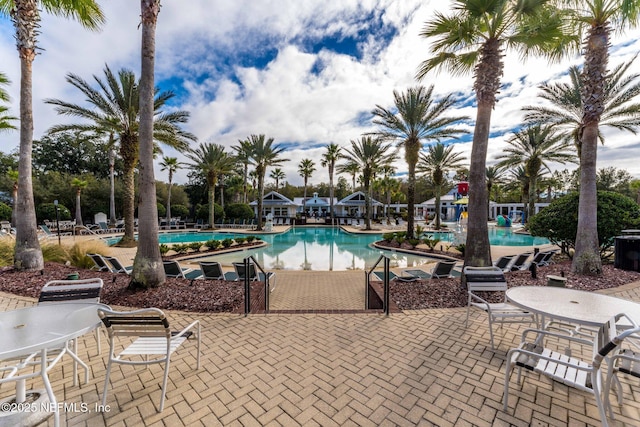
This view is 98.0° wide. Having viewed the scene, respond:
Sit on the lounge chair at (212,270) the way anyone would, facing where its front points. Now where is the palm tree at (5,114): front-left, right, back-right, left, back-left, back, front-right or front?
left

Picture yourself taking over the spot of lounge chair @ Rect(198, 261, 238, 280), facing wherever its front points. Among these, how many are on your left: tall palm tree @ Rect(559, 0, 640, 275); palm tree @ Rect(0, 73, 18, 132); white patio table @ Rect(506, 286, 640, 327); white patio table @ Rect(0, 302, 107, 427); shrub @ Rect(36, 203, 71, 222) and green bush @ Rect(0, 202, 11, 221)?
3

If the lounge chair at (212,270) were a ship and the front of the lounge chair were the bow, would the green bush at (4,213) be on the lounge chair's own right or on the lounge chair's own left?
on the lounge chair's own left

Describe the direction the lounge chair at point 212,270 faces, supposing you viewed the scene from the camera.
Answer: facing away from the viewer and to the right of the viewer

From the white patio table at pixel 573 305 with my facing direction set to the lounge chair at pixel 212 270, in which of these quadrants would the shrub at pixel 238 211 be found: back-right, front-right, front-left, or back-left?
front-right

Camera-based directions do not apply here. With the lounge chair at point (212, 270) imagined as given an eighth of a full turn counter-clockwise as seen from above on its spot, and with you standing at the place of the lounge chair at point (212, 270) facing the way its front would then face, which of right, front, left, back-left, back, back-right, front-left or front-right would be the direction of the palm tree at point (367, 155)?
front-right

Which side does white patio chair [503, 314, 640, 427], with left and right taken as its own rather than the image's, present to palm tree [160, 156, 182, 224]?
front

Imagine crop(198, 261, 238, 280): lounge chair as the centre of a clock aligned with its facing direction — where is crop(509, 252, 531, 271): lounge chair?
crop(509, 252, 531, 271): lounge chair is roughly at 2 o'clock from crop(198, 261, 238, 280): lounge chair.
